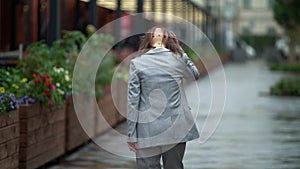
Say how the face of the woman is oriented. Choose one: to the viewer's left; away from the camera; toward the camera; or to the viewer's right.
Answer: away from the camera

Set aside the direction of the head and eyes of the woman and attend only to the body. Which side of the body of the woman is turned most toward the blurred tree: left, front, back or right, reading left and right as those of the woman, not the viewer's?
front

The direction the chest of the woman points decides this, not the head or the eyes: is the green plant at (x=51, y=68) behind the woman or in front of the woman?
in front

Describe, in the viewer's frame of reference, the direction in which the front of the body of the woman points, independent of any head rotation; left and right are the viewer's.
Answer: facing away from the viewer

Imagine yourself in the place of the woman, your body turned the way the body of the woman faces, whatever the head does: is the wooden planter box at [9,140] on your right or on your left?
on your left

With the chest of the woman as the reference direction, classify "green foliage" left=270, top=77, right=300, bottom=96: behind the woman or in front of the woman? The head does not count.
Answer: in front
